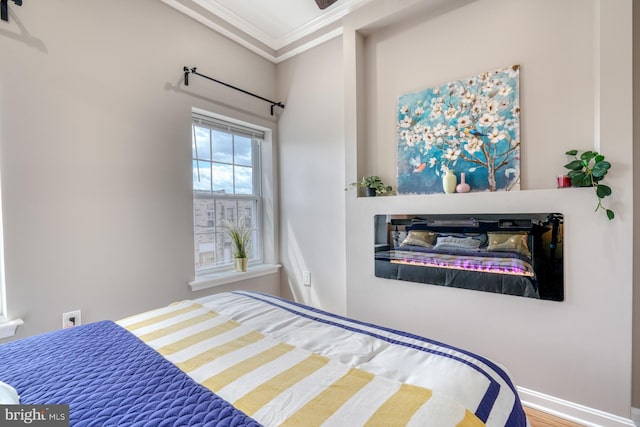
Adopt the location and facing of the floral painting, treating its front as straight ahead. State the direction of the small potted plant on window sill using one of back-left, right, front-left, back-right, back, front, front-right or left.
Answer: front-right

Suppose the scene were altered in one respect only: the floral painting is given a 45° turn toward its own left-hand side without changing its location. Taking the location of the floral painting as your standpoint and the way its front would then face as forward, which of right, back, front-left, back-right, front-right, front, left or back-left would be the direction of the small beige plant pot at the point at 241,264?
right

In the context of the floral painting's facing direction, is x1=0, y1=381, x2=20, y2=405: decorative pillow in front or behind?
in front

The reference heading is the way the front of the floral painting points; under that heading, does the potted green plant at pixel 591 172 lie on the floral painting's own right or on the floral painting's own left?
on the floral painting's own left

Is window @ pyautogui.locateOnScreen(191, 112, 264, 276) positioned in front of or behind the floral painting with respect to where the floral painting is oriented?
in front

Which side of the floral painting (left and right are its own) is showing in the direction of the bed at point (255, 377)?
front

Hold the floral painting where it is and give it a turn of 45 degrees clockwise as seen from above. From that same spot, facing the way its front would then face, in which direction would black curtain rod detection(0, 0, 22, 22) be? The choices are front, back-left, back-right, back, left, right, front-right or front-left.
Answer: front-left

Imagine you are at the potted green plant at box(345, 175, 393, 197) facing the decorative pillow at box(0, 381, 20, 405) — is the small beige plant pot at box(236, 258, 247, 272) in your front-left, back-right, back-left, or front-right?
front-right

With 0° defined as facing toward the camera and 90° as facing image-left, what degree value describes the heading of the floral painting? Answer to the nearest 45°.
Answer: approximately 45°

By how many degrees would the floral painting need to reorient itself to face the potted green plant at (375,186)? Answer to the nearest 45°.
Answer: approximately 45° to its right

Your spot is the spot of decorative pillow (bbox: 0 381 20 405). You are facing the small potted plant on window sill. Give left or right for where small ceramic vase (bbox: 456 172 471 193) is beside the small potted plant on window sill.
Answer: right
